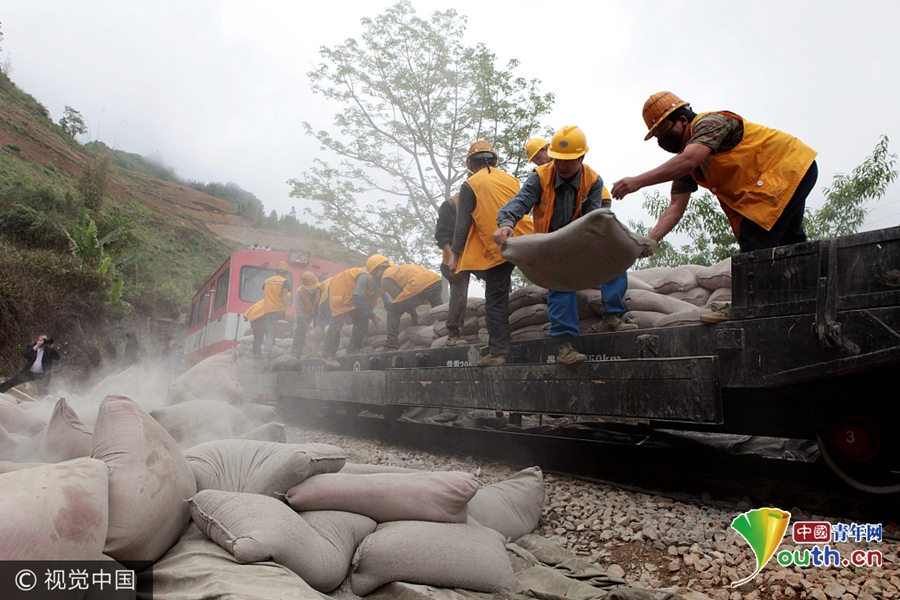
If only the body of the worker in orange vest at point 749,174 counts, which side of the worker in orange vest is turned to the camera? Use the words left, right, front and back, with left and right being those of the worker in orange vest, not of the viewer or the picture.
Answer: left

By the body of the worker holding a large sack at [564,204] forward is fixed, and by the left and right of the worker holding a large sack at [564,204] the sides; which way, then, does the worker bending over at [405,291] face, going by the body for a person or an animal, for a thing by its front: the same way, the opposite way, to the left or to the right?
to the right

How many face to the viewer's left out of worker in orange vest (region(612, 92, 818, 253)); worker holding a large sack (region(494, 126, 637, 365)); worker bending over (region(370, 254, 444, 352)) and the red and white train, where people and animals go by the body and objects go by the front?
2

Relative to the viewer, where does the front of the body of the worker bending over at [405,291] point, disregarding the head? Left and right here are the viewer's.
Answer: facing to the left of the viewer

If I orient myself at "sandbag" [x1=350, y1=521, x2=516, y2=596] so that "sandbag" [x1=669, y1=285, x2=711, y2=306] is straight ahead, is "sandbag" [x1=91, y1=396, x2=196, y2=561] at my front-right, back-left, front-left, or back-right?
back-left

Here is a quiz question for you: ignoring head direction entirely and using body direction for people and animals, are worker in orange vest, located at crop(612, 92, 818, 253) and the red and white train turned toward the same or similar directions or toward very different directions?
very different directions

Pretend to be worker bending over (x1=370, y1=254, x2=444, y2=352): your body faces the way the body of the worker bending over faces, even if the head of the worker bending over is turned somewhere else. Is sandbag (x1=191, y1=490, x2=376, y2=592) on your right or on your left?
on your left

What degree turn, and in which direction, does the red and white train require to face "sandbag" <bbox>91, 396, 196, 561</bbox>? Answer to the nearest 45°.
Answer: approximately 45° to its right
